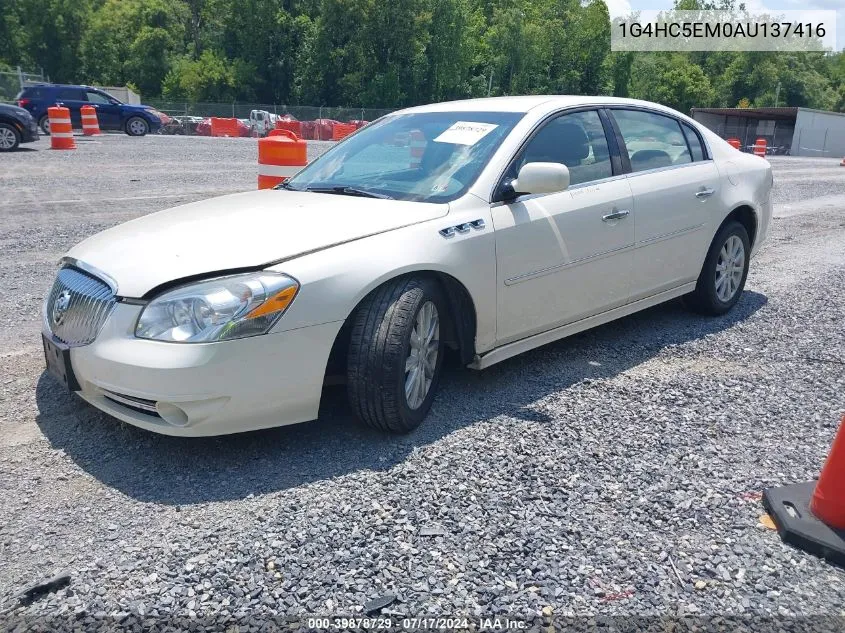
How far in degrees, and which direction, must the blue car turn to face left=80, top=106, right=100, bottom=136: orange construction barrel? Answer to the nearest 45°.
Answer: approximately 90° to its right

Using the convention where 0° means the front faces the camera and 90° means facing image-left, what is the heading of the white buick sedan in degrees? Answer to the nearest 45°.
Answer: approximately 45°

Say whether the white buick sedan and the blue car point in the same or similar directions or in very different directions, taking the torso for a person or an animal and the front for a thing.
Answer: very different directions

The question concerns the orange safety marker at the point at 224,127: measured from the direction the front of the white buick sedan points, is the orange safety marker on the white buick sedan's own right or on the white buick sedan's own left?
on the white buick sedan's own right

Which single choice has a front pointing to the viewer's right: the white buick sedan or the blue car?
the blue car

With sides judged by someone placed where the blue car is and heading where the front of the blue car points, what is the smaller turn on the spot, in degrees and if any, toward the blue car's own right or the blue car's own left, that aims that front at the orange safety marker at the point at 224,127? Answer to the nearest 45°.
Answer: approximately 45° to the blue car's own left

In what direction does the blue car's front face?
to the viewer's right

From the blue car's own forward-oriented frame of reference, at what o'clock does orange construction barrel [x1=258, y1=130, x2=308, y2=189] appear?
The orange construction barrel is roughly at 3 o'clock from the blue car.

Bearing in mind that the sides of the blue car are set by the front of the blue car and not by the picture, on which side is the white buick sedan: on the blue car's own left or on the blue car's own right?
on the blue car's own right

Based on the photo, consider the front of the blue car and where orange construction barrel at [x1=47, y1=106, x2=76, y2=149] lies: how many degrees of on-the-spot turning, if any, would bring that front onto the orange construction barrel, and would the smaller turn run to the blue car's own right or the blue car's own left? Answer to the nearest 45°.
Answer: approximately 90° to the blue car's own right

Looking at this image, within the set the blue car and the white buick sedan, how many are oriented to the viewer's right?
1

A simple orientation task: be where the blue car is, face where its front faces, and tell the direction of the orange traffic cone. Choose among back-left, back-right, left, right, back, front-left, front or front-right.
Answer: right

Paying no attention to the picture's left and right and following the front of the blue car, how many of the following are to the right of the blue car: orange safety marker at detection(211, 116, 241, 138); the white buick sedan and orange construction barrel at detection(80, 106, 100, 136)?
2
